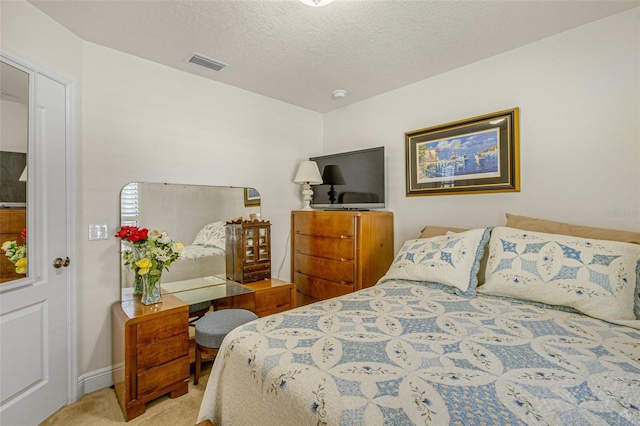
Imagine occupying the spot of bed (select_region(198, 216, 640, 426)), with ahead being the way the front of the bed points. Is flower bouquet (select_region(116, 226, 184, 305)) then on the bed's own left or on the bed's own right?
on the bed's own right

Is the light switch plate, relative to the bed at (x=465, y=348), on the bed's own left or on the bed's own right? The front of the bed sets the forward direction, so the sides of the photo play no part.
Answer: on the bed's own right

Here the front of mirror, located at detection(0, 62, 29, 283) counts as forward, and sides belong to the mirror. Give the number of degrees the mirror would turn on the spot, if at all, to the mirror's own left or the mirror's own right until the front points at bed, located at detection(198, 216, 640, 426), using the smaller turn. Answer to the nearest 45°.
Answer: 0° — it already faces it

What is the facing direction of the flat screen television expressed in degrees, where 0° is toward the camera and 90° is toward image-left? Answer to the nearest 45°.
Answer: approximately 45°

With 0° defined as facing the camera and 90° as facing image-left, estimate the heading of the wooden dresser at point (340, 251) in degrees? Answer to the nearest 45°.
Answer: approximately 45°

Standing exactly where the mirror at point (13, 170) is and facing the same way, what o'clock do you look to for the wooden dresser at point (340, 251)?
The wooden dresser is roughly at 11 o'clock from the mirror.

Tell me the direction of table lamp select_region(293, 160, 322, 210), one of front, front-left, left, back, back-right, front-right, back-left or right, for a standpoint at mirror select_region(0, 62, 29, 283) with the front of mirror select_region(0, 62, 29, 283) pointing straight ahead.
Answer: front-left

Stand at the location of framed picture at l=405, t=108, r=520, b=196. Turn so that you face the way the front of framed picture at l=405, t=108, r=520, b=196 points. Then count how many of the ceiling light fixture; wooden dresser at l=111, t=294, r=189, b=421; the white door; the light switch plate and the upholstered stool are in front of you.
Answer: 5

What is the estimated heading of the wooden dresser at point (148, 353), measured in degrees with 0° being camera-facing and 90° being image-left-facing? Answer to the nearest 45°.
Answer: approximately 315°

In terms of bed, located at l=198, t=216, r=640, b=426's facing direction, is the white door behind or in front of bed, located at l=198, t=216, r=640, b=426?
in front
